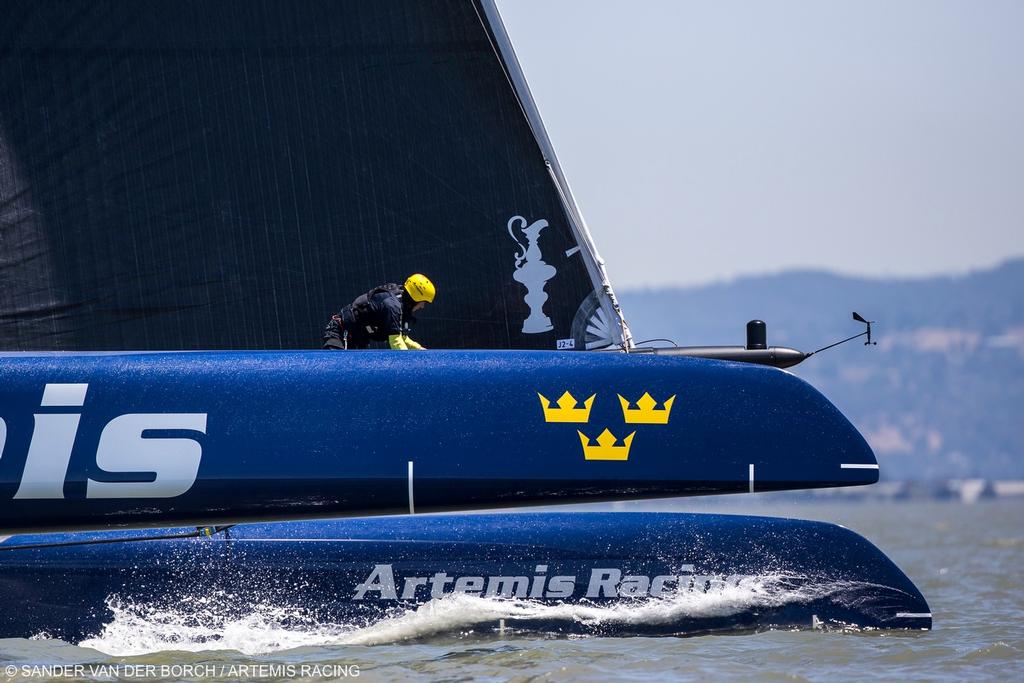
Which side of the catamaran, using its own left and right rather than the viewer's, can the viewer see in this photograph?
right

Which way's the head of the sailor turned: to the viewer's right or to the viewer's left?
to the viewer's right

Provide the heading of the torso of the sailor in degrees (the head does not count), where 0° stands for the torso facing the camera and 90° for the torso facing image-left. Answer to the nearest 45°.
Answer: approximately 270°
